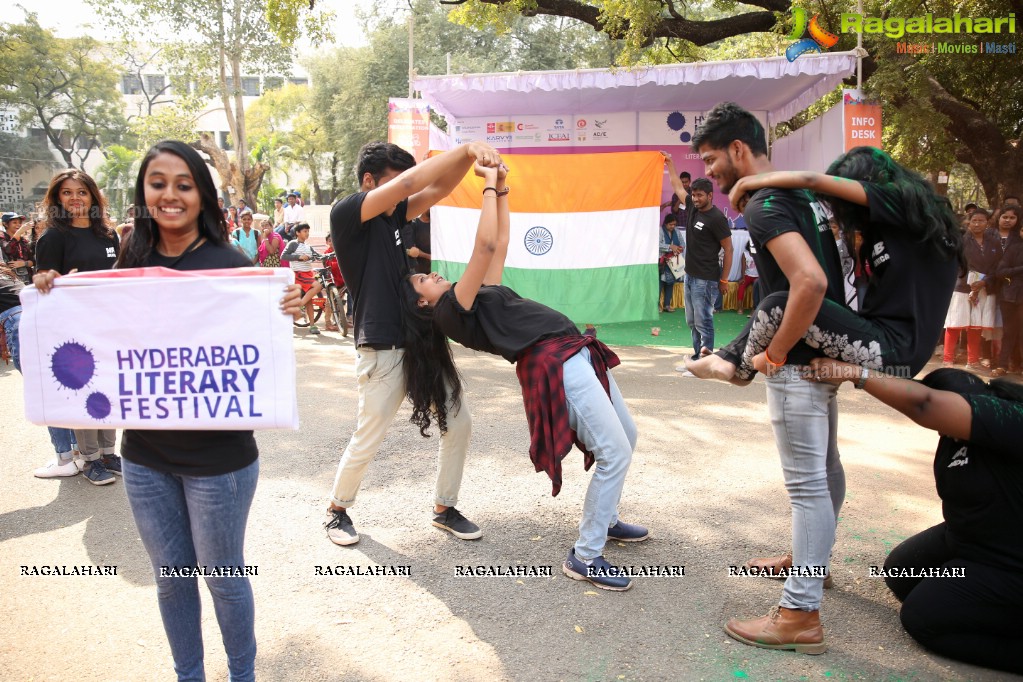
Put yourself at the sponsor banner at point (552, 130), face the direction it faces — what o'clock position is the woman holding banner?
The woman holding banner is roughly at 12 o'clock from the sponsor banner.

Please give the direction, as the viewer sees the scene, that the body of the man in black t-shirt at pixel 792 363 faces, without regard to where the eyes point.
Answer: to the viewer's left

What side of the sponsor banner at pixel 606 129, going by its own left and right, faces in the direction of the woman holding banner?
front

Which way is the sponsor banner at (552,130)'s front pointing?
toward the camera

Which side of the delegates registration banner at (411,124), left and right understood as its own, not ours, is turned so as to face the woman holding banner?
front

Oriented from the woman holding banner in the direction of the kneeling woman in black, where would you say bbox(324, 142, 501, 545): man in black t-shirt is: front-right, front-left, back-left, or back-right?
front-left

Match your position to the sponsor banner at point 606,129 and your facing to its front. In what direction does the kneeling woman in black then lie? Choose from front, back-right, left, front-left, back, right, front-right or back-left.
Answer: front

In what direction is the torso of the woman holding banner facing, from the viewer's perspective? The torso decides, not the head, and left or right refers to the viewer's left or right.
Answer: facing the viewer

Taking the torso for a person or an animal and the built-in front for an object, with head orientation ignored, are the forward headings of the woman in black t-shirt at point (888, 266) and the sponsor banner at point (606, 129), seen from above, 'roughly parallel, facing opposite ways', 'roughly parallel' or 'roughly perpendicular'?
roughly perpendicular
